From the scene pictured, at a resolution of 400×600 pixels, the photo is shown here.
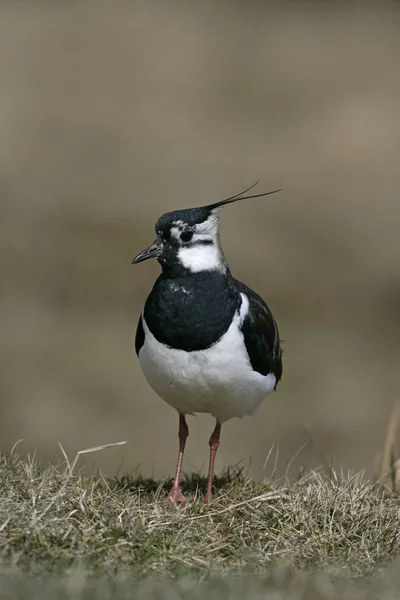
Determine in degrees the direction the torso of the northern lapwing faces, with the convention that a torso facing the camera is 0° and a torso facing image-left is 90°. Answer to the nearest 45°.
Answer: approximately 45°
